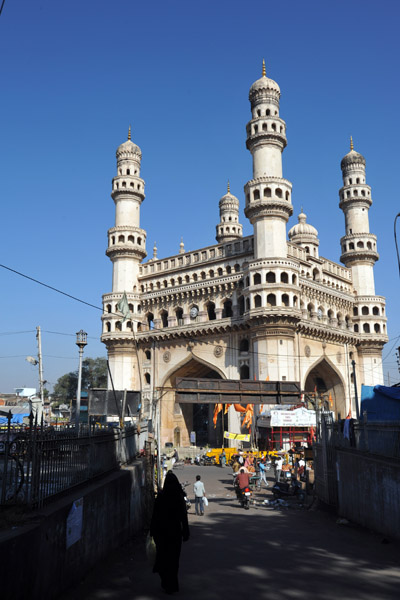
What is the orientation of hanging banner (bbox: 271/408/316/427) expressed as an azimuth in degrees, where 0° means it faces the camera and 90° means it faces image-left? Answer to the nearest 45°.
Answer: approximately 0°

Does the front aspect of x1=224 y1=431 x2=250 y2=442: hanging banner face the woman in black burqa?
yes

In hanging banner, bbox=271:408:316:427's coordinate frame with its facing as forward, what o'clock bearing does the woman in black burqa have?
The woman in black burqa is roughly at 12 o'clock from the hanging banner.

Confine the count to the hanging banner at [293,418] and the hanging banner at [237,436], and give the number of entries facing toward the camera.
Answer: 2

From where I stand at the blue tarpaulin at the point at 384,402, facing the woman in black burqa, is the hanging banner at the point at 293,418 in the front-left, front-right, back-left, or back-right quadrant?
back-right

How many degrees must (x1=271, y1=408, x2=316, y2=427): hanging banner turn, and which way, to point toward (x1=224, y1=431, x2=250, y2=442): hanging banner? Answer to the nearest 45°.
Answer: approximately 135° to its right
